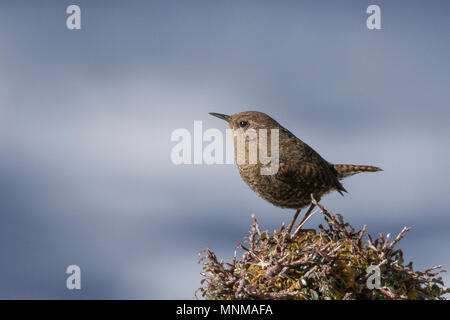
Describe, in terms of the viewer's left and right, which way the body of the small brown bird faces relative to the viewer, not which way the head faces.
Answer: facing to the left of the viewer
